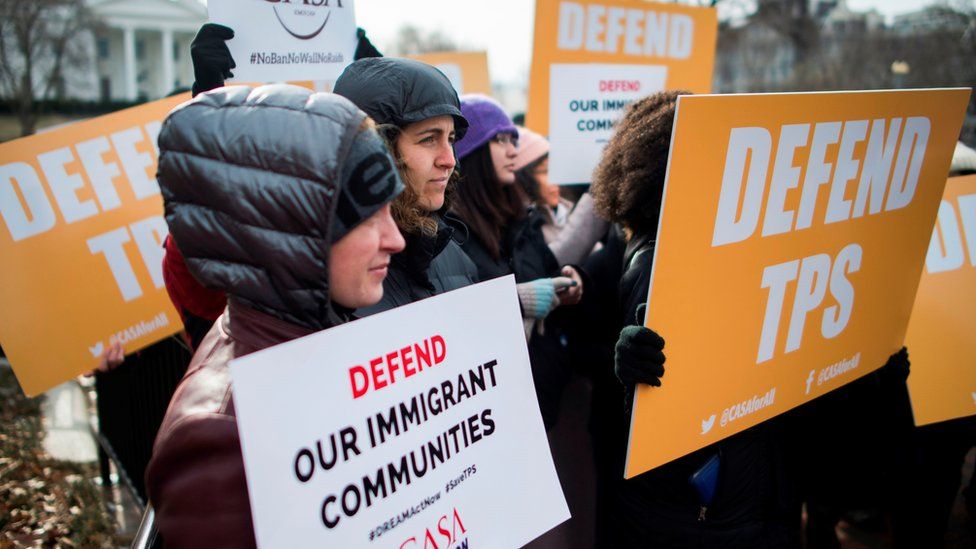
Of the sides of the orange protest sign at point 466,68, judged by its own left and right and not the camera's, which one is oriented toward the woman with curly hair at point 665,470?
front

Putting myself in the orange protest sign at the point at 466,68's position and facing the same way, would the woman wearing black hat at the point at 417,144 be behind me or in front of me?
in front

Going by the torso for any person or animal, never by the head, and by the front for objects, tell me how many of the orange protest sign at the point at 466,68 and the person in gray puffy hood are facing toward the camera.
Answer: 1

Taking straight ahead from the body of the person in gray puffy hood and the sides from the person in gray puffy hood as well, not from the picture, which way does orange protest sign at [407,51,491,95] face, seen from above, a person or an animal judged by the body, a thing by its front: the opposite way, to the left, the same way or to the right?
to the right

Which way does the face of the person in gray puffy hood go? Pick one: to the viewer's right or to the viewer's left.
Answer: to the viewer's right

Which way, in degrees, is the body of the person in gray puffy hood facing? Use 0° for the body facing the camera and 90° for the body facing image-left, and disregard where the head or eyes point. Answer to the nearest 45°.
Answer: approximately 270°

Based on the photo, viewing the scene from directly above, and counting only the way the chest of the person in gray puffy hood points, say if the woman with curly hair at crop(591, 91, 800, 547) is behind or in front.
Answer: in front

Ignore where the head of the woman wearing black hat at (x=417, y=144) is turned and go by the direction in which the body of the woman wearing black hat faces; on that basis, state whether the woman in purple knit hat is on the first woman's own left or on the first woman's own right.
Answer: on the first woman's own left

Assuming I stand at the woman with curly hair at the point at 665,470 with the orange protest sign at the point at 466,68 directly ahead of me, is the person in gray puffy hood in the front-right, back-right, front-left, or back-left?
back-left

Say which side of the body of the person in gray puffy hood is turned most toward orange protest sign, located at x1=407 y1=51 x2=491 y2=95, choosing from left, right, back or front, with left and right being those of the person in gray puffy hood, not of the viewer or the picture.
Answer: left

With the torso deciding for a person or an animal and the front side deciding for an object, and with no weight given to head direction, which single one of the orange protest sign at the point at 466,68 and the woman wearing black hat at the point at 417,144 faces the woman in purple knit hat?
the orange protest sign

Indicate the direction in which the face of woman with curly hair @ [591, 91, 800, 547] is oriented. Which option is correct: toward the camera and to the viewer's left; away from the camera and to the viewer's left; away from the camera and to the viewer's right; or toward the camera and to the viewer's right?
away from the camera and to the viewer's right
